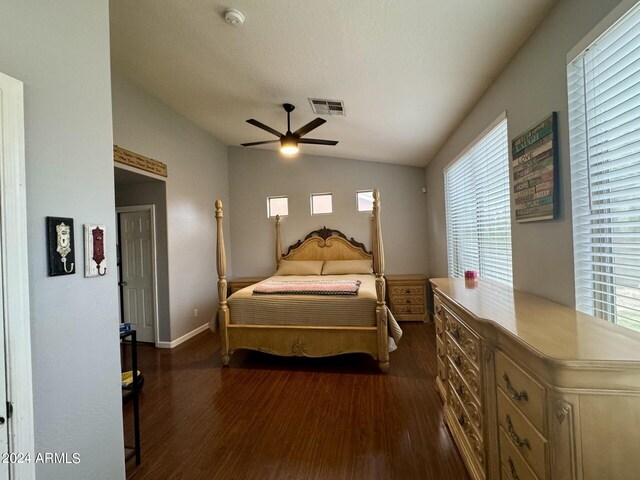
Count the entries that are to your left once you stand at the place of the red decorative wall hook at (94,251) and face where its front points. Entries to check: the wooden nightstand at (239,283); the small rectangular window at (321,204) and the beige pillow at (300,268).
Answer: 3

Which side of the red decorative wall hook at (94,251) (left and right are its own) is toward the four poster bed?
left

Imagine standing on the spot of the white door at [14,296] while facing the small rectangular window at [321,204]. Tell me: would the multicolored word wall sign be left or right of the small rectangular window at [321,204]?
right

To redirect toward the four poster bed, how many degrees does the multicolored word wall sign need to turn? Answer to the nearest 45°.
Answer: approximately 45° to its right

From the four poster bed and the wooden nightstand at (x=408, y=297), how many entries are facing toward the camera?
2

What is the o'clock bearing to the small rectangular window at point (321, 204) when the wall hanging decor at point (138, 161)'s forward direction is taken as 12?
The small rectangular window is roughly at 10 o'clock from the wall hanging decor.

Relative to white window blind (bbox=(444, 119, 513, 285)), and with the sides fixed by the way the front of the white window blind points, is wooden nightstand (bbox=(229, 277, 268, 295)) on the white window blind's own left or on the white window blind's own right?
on the white window blind's own right

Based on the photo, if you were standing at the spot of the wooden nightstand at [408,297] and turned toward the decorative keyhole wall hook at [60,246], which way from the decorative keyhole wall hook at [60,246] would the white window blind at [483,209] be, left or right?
left

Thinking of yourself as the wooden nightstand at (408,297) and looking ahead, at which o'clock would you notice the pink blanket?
The pink blanket is roughly at 1 o'clock from the wooden nightstand.

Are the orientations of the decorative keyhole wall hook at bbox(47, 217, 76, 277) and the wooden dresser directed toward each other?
yes

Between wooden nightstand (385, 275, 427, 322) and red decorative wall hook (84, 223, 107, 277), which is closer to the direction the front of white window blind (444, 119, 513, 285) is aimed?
the red decorative wall hook

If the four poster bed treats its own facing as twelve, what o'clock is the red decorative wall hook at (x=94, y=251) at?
The red decorative wall hook is roughly at 1 o'clock from the four poster bed.

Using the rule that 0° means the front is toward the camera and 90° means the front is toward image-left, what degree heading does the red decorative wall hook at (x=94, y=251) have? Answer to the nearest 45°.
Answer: approximately 315°

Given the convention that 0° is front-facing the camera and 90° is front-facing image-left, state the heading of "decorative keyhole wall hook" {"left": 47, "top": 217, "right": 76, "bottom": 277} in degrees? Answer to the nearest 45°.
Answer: approximately 315°

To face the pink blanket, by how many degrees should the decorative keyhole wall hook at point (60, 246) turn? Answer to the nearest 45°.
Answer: approximately 90° to its left
